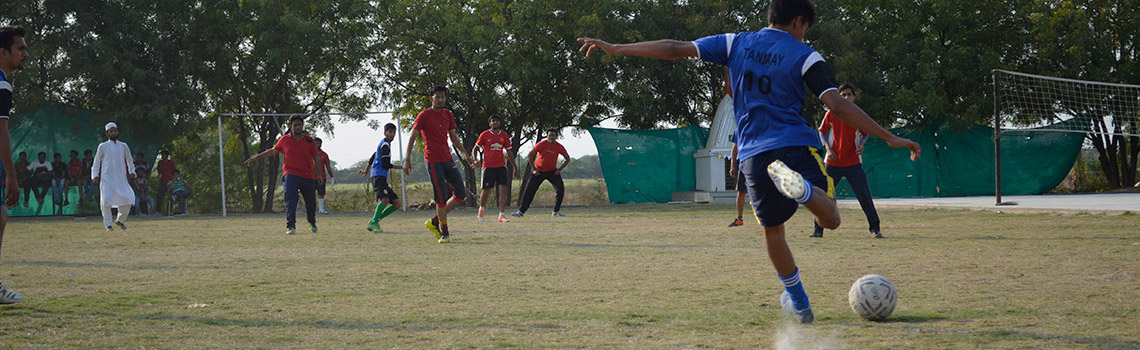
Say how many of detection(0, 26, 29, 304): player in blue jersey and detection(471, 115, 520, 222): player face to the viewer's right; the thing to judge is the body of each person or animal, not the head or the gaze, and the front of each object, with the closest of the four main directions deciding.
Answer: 1

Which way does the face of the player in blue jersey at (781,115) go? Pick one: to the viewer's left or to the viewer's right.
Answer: to the viewer's right

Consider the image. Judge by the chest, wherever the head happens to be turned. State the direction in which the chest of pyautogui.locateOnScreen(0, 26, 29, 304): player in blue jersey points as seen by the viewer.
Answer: to the viewer's right

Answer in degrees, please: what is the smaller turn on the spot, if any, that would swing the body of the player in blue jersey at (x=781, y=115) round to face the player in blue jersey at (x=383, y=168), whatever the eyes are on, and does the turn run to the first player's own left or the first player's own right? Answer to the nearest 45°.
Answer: approximately 45° to the first player's own left

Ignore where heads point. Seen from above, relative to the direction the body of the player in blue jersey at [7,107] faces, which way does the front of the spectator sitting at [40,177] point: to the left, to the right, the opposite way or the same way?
to the right

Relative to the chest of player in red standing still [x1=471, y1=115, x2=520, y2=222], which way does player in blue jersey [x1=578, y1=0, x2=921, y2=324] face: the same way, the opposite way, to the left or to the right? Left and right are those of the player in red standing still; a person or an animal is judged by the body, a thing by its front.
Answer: the opposite way

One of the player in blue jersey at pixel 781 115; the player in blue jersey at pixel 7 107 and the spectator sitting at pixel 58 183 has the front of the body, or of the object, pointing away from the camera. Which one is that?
the player in blue jersey at pixel 781 115

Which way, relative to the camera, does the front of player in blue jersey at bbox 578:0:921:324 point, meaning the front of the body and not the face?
away from the camera
